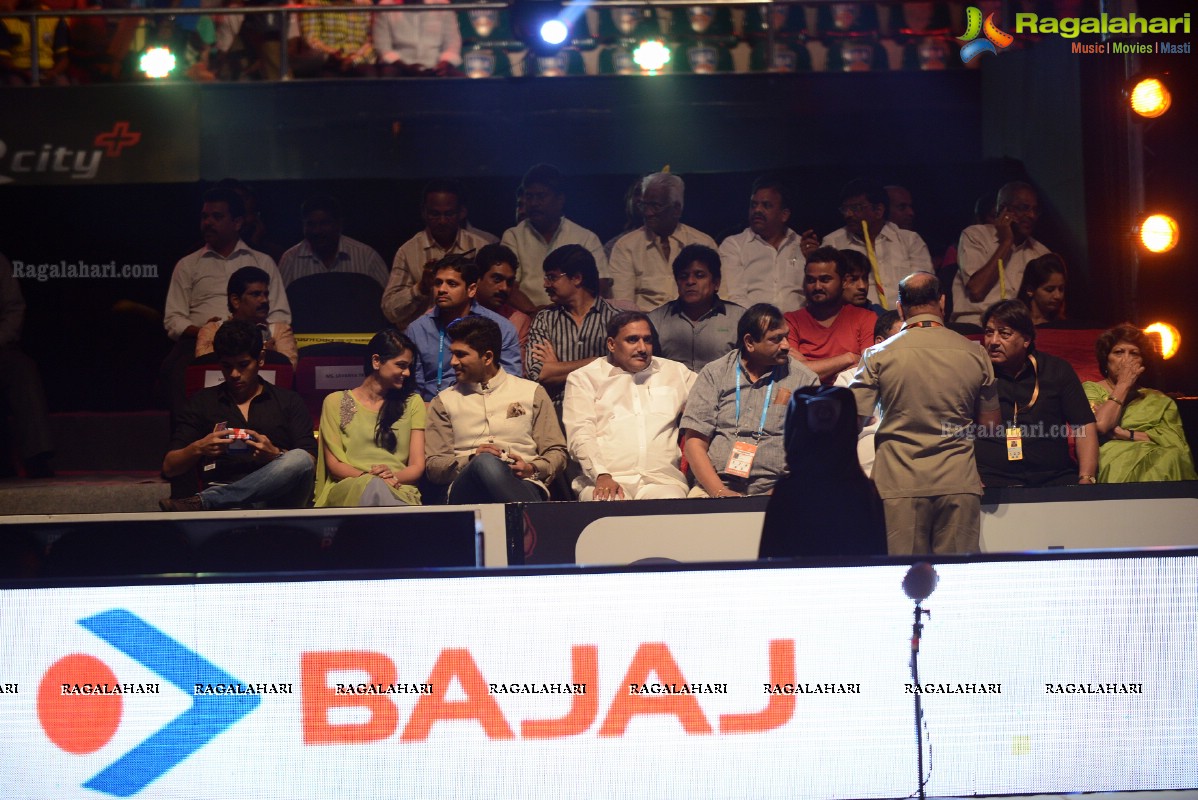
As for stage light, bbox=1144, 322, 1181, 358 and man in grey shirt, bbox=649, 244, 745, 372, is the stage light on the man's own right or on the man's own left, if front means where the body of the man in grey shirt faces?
on the man's own left

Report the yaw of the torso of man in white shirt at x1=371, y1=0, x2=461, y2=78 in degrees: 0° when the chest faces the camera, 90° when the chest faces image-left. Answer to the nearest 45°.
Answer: approximately 0°

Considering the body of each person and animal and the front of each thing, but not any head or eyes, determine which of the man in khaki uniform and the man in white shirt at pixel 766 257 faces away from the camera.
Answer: the man in khaki uniform

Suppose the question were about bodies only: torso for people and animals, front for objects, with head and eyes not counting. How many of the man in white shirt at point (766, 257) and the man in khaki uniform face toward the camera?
1

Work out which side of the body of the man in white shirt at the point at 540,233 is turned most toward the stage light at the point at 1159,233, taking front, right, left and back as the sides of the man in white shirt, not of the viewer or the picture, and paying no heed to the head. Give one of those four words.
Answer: left

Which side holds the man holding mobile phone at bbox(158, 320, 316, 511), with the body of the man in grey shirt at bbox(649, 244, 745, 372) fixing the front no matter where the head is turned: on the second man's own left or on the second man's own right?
on the second man's own right

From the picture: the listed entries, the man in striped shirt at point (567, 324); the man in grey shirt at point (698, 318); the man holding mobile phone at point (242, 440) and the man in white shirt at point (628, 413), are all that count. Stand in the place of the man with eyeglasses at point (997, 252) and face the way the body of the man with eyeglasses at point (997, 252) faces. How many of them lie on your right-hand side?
4

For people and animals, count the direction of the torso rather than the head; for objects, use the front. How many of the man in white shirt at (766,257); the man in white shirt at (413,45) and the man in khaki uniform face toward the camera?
2

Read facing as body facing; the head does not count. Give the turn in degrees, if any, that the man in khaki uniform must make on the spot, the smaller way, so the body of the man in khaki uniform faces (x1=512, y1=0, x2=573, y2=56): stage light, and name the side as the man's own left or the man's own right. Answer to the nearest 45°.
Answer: approximately 45° to the man's own left

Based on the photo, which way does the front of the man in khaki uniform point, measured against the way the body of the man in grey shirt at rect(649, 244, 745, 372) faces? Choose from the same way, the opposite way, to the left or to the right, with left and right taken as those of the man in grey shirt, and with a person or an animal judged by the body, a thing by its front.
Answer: the opposite way

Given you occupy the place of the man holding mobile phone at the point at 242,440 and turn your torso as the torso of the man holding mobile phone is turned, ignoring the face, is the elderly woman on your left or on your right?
on your left

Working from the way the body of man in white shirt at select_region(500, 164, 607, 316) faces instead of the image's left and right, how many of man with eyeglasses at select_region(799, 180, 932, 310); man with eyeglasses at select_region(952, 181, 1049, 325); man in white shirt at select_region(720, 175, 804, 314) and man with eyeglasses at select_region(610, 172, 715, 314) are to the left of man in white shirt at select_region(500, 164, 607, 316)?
4

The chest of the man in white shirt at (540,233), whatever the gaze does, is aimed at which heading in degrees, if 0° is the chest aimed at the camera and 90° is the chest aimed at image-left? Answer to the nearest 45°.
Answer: approximately 0°
